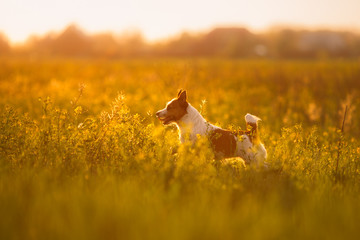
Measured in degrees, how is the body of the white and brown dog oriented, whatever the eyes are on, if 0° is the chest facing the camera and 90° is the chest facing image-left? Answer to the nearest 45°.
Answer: approximately 90°
